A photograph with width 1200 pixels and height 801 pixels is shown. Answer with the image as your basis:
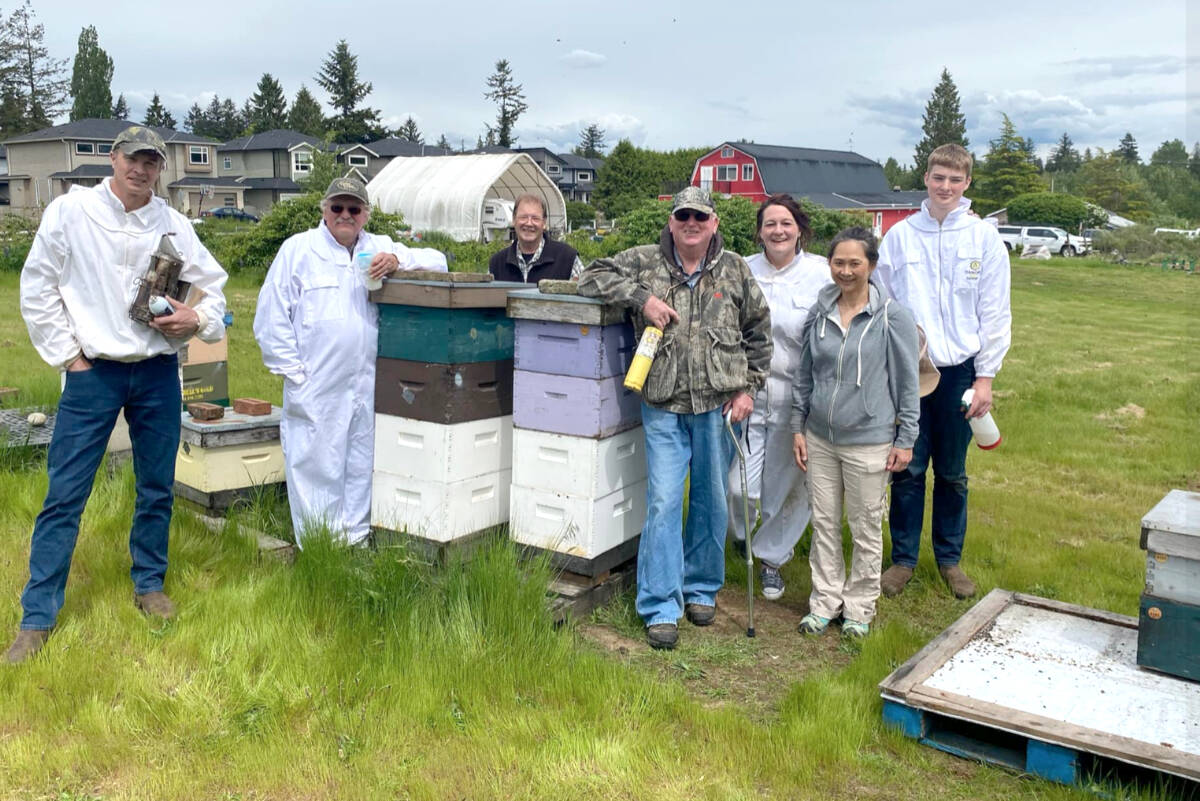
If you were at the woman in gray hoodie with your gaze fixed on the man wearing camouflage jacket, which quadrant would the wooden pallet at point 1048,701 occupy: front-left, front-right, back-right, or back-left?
back-left

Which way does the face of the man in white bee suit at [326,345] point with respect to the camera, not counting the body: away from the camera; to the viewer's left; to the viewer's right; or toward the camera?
toward the camera

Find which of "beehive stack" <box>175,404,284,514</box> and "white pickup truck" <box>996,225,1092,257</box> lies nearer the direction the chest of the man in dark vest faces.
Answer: the beehive stack

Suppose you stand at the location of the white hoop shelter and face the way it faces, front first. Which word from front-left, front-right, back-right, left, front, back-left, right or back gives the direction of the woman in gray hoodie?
front-right

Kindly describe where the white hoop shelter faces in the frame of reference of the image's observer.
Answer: facing the viewer and to the right of the viewer

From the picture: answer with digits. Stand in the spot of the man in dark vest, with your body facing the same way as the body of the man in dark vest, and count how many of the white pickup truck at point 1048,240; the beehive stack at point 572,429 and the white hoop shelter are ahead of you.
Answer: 1

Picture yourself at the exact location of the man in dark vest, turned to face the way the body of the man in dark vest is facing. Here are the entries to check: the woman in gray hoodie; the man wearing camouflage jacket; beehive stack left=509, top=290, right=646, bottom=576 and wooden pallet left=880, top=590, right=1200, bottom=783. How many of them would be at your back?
0

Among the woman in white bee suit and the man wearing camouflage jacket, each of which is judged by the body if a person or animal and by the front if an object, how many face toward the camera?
2

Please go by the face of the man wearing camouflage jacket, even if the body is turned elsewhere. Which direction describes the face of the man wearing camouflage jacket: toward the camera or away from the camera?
toward the camera

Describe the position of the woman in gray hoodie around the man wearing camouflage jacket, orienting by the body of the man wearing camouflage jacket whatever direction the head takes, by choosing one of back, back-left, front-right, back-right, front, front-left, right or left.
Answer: left

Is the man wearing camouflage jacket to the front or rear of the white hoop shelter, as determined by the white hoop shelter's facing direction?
to the front

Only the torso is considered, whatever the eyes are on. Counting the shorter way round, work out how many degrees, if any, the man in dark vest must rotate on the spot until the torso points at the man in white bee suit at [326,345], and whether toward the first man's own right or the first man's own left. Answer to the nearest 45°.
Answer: approximately 45° to the first man's own right

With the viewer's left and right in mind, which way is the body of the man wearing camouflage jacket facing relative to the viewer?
facing the viewer

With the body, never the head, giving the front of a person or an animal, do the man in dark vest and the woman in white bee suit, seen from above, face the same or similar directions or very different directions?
same or similar directions

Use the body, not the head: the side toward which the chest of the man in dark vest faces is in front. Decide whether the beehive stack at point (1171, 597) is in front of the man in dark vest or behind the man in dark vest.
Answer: in front

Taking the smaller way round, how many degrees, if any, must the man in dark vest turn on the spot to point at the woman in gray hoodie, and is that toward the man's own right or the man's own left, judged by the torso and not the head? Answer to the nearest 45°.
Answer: approximately 45° to the man's own left

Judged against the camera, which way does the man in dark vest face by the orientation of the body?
toward the camera

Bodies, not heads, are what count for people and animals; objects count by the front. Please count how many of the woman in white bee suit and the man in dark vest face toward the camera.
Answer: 2

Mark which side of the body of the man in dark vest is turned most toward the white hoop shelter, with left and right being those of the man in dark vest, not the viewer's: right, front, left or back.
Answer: back

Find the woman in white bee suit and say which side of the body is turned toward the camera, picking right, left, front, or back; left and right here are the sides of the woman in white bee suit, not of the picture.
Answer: front

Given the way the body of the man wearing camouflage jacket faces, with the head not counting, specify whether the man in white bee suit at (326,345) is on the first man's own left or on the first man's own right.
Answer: on the first man's own right

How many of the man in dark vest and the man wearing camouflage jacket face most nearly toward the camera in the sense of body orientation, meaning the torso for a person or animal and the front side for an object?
2

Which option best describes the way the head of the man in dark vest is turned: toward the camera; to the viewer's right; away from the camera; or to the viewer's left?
toward the camera
